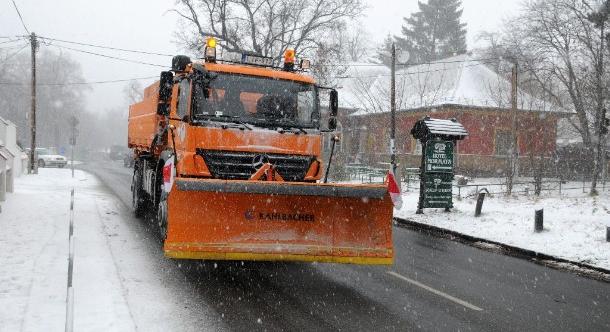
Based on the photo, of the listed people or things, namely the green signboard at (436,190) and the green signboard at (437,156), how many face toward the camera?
2

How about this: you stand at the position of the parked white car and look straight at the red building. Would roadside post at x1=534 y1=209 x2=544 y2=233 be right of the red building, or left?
right

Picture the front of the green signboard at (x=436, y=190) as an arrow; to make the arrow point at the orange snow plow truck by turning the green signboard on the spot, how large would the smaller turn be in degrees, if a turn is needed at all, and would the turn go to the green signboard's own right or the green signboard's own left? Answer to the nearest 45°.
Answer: approximately 90° to the green signboard's own right

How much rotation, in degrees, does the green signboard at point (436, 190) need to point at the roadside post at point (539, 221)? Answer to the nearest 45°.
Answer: approximately 45° to its left

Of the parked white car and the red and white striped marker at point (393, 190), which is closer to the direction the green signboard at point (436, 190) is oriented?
the red and white striped marker

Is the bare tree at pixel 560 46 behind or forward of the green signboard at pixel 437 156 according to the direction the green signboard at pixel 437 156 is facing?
behind

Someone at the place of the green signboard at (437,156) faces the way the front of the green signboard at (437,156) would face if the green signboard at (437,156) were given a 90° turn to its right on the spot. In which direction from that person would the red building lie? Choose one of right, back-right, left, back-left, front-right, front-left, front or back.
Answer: right

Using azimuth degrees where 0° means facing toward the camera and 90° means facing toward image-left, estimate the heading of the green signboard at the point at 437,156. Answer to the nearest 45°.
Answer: approximately 0°
